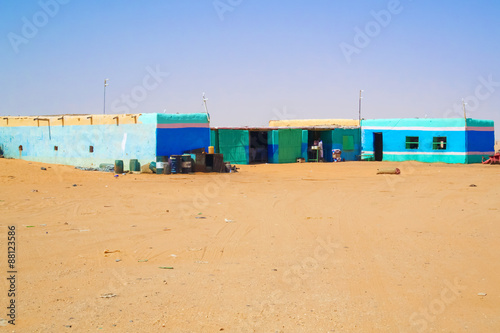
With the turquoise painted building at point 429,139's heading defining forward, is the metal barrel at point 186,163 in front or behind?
in front

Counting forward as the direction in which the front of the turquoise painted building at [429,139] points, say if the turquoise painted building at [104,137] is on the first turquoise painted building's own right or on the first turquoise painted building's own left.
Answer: on the first turquoise painted building's own right

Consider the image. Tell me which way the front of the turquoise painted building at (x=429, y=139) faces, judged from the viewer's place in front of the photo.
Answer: facing the viewer

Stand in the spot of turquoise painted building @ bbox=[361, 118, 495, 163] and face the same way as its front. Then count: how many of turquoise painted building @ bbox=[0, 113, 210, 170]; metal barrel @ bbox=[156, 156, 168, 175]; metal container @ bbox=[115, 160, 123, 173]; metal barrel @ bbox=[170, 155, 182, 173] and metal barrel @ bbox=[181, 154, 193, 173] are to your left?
0

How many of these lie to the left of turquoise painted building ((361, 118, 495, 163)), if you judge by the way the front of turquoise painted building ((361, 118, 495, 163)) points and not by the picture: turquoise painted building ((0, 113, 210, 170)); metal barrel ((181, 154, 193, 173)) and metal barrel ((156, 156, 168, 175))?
0

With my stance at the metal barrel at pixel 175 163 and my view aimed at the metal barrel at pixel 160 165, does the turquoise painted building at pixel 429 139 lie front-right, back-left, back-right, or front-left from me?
back-right

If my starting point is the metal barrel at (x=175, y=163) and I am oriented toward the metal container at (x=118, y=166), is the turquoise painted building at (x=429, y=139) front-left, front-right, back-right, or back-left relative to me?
back-right

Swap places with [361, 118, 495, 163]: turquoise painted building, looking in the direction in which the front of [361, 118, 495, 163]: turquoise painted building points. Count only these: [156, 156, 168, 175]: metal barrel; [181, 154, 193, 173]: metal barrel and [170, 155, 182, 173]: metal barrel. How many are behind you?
0

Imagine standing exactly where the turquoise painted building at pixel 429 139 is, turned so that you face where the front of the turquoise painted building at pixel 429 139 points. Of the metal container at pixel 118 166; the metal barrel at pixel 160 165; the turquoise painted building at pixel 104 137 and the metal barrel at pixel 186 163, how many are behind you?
0
